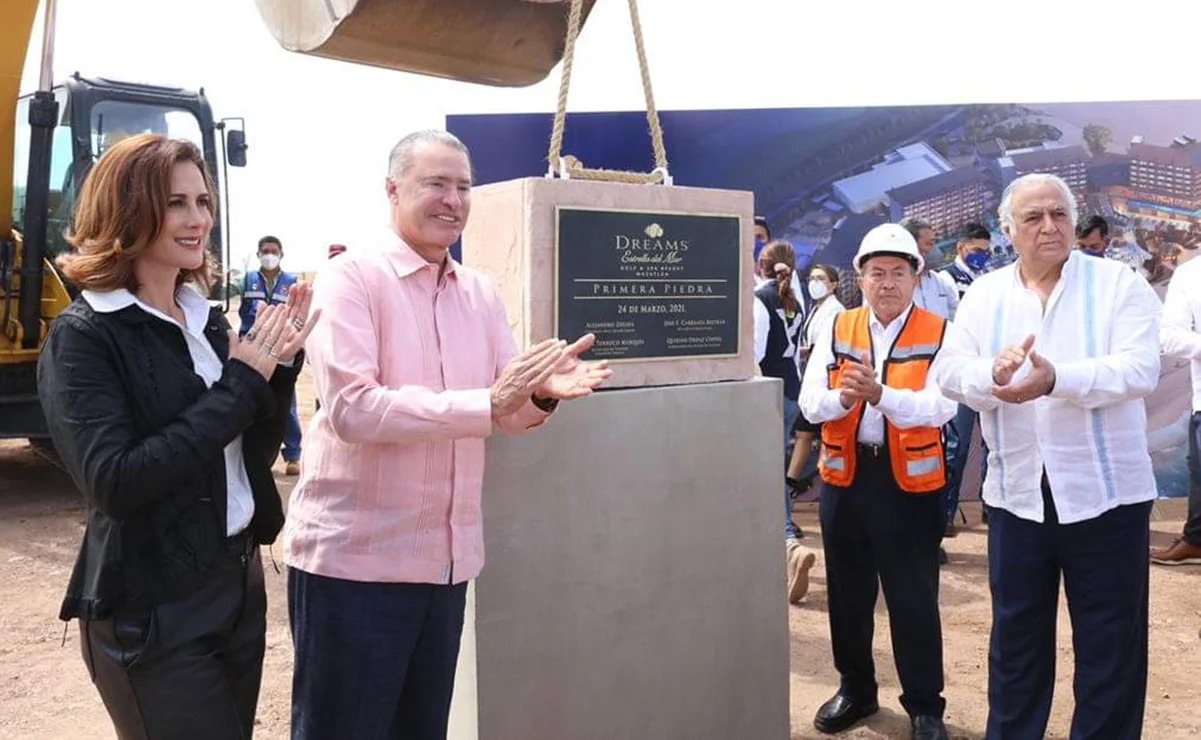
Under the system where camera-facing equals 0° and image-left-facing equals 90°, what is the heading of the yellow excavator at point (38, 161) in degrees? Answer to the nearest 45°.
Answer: approximately 315°

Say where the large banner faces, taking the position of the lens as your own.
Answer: facing the viewer

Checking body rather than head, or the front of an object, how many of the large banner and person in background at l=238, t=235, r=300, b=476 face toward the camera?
2

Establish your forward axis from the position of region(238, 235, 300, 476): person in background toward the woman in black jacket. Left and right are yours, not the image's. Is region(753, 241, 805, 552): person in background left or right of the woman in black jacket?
left

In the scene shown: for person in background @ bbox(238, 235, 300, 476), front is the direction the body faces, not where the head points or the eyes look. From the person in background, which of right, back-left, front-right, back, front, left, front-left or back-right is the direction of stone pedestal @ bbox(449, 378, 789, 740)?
front

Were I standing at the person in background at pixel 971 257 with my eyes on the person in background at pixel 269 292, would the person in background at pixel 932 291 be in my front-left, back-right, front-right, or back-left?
front-left

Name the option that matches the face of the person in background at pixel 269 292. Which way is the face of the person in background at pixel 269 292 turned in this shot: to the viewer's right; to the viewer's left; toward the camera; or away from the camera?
toward the camera

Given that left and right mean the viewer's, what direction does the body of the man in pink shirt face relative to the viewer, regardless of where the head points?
facing the viewer and to the right of the viewer

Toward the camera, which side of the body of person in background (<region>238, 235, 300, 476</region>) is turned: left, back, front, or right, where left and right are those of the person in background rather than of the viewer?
front

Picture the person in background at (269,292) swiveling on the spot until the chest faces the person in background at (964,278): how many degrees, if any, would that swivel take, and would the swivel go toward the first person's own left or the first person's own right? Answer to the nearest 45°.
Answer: approximately 45° to the first person's own left

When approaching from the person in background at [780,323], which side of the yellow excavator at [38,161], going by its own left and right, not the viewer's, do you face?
front

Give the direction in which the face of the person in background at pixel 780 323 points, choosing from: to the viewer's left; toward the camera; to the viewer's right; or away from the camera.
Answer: away from the camera
